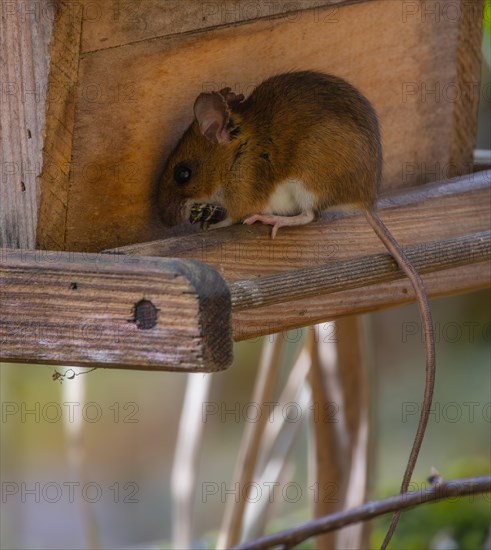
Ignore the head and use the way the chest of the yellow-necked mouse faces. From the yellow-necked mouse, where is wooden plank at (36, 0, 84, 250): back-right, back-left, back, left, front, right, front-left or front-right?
front-left

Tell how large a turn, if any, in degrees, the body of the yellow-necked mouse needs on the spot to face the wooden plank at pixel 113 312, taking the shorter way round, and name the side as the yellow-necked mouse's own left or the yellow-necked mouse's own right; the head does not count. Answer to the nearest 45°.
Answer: approximately 90° to the yellow-necked mouse's own left

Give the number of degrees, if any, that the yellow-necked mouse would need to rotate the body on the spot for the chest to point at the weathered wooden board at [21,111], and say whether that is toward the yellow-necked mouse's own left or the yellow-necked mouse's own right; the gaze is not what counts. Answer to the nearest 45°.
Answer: approximately 45° to the yellow-necked mouse's own left

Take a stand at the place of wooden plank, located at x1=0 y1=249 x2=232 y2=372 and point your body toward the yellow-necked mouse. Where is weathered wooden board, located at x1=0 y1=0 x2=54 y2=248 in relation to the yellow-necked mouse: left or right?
left

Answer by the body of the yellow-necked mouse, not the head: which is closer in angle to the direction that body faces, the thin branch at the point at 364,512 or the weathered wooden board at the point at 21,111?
the weathered wooden board

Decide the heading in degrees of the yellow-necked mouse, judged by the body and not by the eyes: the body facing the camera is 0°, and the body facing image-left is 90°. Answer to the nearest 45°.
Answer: approximately 90°

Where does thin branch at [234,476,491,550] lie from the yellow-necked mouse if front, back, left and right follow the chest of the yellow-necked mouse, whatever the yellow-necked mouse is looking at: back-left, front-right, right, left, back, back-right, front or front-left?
left
